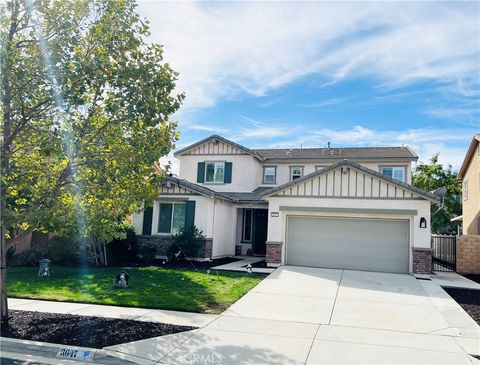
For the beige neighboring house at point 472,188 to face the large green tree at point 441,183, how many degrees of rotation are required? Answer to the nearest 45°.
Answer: approximately 180°

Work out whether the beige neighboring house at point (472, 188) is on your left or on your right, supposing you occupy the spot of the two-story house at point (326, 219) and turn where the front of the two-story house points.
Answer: on your left

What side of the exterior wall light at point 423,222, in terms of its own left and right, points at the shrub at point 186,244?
right

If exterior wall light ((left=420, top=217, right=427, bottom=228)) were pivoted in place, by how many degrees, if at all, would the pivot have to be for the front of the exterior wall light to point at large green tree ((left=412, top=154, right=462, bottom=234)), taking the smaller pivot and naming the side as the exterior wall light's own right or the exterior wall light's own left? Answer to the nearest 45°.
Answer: approximately 180°

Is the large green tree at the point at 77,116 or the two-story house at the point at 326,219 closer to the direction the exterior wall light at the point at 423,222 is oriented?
the large green tree

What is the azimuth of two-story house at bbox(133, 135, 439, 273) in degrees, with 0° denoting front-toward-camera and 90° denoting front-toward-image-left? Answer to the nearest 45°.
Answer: approximately 0°

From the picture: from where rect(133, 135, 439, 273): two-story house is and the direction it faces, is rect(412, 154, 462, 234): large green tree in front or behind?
behind

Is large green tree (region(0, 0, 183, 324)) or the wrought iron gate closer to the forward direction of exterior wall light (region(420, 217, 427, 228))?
the large green tree
